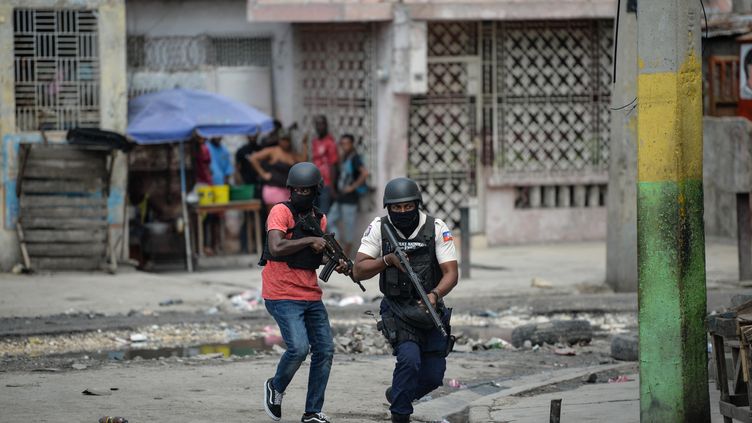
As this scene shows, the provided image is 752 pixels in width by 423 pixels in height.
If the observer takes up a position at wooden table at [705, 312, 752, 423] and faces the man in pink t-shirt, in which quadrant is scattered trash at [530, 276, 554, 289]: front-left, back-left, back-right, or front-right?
front-right

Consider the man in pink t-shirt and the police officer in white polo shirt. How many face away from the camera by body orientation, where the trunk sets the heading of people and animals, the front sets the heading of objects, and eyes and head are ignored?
0

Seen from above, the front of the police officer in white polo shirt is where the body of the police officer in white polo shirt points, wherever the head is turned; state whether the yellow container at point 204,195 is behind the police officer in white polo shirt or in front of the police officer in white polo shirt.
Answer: behind

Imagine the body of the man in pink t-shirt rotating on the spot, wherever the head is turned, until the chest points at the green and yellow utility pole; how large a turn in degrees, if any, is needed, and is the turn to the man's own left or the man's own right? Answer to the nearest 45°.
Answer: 0° — they already face it

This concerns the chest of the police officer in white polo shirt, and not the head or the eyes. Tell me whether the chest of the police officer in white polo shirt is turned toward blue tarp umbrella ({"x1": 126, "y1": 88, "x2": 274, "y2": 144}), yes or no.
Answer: no

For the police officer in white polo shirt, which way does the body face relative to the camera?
toward the camera

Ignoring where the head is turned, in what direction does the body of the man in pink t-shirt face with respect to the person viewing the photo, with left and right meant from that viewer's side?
facing the viewer and to the right of the viewer

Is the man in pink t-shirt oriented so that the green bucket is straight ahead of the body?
no

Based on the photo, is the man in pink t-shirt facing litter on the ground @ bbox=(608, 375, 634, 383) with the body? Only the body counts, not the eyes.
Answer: no

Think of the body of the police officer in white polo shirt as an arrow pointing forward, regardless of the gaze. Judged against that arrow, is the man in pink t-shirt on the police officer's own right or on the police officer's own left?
on the police officer's own right

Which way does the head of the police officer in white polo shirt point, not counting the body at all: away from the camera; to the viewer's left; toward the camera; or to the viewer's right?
toward the camera

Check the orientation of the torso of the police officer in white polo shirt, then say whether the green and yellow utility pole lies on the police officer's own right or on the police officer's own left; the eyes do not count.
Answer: on the police officer's own left

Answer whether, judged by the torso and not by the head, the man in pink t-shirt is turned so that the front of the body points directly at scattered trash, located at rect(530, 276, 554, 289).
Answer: no
